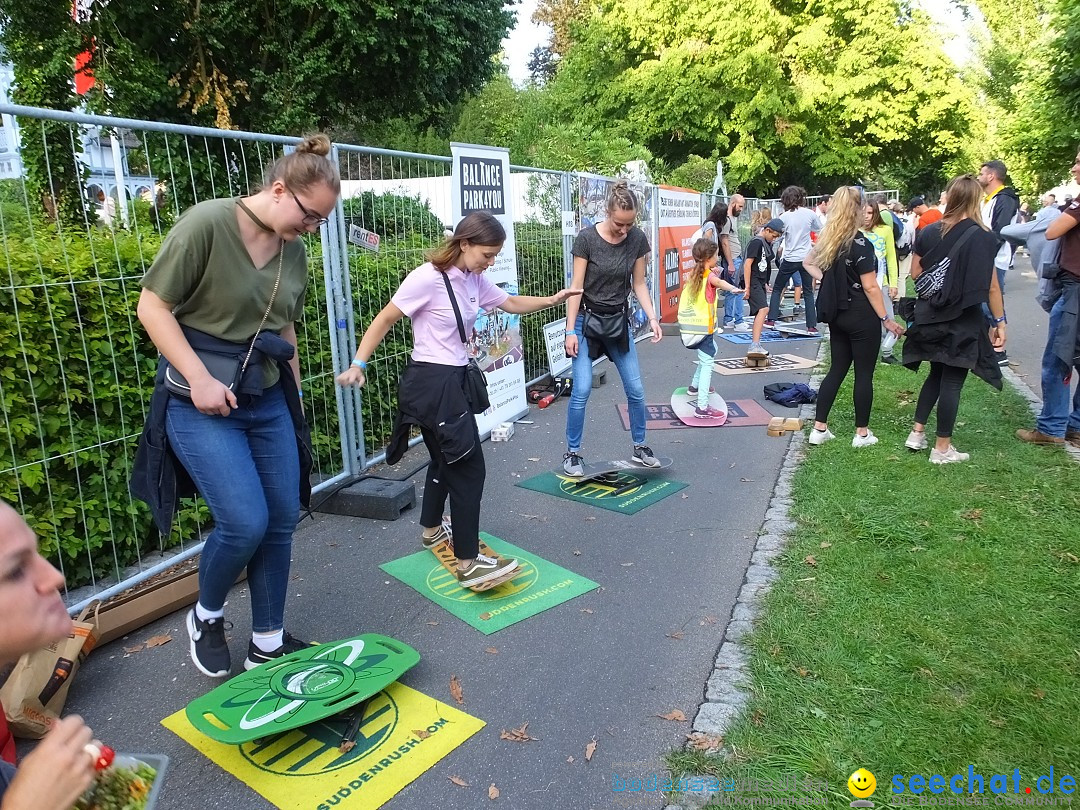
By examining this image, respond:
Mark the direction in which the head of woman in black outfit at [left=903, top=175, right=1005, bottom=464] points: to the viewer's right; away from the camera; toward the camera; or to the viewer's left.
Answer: away from the camera

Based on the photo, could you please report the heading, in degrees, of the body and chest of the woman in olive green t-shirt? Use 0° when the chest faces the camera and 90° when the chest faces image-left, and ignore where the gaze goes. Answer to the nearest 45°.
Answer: approximately 315°

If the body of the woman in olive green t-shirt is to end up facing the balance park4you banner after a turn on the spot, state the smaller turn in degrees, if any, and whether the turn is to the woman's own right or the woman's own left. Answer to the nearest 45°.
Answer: approximately 90° to the woman's own left

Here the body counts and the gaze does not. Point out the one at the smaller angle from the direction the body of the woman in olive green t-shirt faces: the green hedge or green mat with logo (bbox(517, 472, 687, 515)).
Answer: the green mat with logo

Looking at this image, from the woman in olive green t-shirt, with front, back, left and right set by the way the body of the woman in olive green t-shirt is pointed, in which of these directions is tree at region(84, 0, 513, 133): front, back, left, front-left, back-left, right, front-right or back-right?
back-left

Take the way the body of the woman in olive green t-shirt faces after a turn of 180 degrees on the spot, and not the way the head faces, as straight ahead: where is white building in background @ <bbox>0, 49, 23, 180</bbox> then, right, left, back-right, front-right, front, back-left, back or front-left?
front

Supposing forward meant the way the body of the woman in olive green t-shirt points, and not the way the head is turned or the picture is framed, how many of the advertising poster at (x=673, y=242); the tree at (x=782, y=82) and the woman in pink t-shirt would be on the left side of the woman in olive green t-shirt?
3

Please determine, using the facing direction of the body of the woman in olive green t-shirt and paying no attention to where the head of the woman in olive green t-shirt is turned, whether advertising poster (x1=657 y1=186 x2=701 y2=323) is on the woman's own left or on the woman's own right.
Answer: on the woman's own left

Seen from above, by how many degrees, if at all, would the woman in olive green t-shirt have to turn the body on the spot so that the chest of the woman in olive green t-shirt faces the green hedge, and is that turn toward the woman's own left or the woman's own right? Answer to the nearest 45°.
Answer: approximately 180°

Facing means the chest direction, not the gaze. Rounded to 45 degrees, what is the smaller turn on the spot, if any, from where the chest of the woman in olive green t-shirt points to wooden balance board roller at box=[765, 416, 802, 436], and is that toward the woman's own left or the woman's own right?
approximately 90° to the woman's own left

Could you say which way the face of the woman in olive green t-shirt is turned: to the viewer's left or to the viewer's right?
to the viewer's right

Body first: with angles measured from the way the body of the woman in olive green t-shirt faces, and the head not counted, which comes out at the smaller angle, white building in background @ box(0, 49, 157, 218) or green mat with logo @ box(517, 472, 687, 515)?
the green mat with logo

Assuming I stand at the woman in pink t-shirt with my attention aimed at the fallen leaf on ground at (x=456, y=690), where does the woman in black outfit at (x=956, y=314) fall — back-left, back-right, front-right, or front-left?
back-left

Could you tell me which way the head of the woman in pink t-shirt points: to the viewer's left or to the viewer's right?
to the viewer's right
